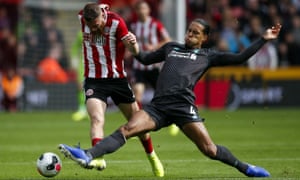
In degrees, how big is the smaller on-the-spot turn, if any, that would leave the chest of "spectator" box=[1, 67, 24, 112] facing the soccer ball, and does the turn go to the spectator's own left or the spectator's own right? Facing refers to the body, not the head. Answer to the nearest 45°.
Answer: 0° — they already face it

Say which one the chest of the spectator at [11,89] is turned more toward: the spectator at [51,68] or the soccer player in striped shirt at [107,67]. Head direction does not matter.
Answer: the soccer player in striped shirt

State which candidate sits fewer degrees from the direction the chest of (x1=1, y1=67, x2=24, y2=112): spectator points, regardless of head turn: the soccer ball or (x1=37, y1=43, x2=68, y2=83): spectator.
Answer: the soccer ball

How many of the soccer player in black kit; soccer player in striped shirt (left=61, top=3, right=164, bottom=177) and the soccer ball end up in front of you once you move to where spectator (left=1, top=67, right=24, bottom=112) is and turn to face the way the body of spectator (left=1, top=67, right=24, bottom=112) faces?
3

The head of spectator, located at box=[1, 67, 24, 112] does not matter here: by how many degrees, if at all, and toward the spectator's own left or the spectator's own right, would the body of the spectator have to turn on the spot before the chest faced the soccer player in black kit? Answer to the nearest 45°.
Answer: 0° — they already face them

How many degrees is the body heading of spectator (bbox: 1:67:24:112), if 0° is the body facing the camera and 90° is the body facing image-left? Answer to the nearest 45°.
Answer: approximately 0°

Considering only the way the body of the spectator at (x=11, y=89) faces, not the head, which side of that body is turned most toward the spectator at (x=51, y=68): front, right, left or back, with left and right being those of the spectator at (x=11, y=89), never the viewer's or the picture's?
left

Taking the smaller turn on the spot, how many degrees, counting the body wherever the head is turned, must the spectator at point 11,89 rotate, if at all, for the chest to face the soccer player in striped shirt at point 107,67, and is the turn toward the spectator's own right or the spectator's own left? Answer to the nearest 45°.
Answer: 0° — they already face them

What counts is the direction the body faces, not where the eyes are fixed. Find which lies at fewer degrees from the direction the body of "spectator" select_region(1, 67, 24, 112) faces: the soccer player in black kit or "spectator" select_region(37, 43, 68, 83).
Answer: the soccer player in black kit
